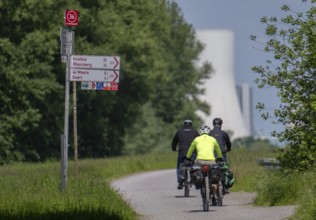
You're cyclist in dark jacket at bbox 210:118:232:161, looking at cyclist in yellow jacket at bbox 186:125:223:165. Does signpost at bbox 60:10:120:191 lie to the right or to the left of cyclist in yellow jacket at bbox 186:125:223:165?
right

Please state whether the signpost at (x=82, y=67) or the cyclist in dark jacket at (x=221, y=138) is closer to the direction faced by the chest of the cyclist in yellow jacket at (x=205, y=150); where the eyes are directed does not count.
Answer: the cyclist in dark jacket

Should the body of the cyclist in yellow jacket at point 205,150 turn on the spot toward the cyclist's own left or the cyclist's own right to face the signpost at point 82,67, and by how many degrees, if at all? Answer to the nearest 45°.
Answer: approximately 90° to the cyclist's own left

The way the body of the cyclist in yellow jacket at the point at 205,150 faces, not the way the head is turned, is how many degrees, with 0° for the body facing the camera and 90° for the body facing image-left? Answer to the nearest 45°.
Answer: approximately 180°

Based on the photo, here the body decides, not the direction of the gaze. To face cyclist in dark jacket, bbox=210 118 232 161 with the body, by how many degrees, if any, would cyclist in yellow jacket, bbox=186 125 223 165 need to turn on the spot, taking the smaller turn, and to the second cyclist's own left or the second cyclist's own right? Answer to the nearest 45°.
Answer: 0° — they already face them
